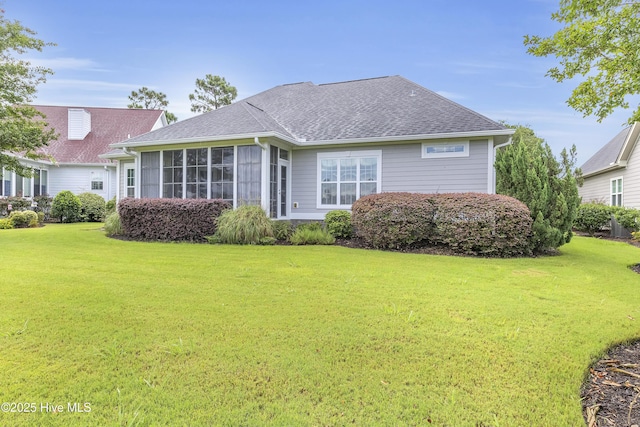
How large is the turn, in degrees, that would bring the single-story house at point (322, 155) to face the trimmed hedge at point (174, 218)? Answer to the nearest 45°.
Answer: approximately 90° to its left

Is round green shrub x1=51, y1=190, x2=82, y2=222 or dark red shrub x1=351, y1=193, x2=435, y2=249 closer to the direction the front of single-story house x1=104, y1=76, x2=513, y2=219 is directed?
the round green shrub

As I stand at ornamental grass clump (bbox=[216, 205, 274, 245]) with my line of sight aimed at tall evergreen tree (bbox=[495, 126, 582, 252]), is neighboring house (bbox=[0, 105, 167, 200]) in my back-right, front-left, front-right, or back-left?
back-left

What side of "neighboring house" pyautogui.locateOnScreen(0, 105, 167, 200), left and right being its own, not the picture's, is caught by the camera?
back

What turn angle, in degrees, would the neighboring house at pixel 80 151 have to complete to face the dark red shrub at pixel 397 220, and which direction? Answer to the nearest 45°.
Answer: approximately 180°

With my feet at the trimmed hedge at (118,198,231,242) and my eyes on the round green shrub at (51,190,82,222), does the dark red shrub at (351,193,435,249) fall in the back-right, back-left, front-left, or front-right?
back-right

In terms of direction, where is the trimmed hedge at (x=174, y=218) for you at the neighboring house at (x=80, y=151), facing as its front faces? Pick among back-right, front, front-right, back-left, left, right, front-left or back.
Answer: back

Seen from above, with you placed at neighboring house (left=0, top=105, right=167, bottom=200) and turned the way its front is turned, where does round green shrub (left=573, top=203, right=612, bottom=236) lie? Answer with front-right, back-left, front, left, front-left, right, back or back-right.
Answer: back-right

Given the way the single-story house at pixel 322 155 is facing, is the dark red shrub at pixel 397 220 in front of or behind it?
behind

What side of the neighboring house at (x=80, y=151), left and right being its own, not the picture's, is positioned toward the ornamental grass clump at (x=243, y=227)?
back

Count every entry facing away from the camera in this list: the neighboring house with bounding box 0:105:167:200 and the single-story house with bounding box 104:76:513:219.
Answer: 2

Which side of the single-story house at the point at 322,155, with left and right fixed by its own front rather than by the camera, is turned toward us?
back
